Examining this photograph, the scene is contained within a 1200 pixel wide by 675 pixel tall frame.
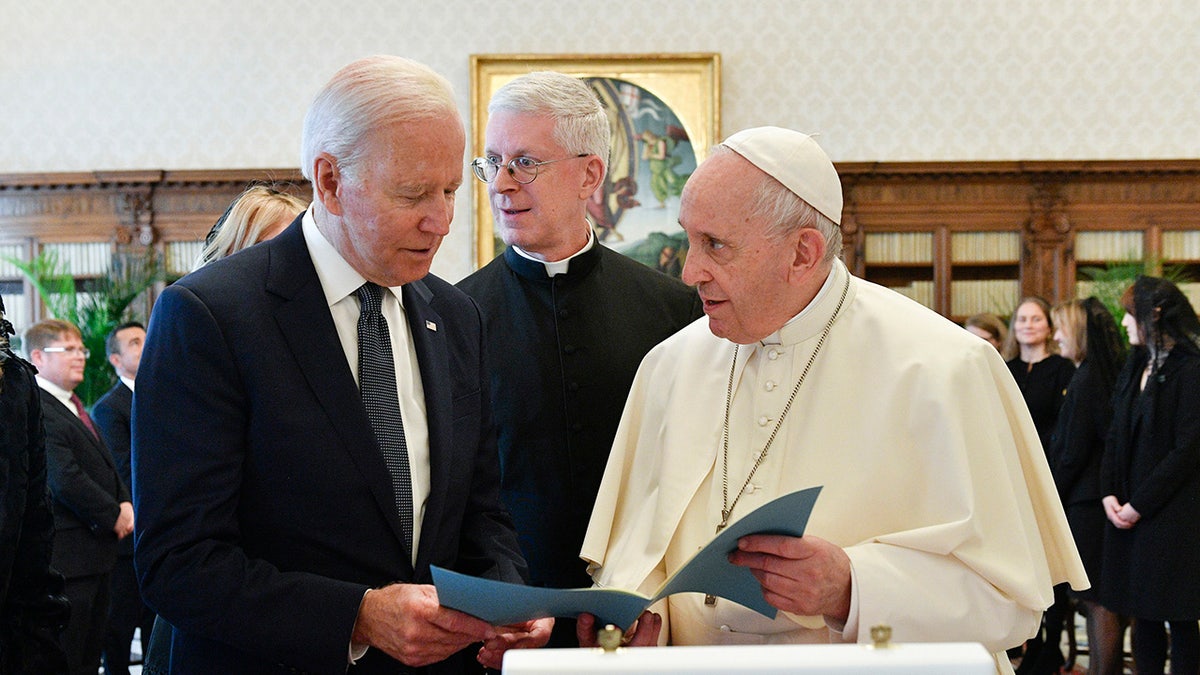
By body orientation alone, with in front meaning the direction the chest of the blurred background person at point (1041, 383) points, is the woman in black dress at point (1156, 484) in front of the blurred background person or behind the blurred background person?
in front

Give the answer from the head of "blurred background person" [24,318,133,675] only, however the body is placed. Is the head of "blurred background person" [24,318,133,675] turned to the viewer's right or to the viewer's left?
to the viewer's right

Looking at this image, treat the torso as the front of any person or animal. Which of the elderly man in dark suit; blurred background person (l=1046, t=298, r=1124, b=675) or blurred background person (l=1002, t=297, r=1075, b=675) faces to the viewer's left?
blurred background person (l=1046, t=298, r=1124, b=675)

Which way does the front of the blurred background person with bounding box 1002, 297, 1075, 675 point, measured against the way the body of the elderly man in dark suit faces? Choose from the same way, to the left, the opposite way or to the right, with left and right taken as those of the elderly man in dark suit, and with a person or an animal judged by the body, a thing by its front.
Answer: to the right

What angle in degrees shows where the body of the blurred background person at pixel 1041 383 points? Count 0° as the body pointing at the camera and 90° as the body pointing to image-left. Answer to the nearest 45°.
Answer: approximately 0°

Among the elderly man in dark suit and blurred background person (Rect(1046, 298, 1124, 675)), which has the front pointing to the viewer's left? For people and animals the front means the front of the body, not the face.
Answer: the blurred background person

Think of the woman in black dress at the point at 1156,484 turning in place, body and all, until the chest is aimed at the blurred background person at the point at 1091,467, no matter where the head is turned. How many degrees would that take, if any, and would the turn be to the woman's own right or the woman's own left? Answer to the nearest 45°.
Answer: approximately 90° to the woman's own right

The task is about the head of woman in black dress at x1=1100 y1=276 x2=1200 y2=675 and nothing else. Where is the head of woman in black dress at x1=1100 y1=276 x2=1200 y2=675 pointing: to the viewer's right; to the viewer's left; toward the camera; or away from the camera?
to the viewer's left

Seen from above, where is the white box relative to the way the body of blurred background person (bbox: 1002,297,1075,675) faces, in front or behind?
in front
